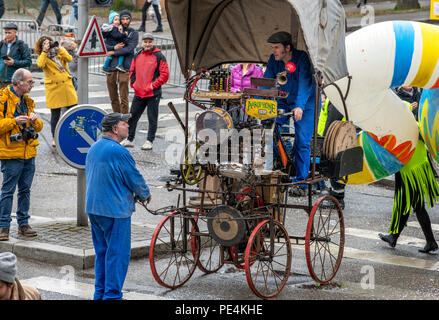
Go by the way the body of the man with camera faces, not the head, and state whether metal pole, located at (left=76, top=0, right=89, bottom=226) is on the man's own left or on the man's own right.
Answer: on the man's own left

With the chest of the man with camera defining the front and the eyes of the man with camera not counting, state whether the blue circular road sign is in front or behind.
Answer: in front

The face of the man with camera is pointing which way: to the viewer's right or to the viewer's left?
to the viewer's right

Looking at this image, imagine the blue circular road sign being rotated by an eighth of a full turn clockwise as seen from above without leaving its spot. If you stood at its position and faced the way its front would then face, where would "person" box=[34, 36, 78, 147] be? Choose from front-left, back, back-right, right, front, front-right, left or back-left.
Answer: back-right

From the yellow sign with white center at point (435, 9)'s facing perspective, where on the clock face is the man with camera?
The man with camera is roughly at 1 o'clock from the yellow sign with white center.

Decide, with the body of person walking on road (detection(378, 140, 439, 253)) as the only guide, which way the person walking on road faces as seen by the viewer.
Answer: to the viewer's left

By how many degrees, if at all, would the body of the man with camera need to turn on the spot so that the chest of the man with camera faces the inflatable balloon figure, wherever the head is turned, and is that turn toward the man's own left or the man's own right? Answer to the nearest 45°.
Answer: approximately 45° to the man's own left

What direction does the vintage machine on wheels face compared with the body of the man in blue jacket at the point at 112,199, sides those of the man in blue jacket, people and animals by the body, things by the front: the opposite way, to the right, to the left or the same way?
the opposite way

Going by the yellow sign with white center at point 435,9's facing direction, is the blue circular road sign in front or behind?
in front

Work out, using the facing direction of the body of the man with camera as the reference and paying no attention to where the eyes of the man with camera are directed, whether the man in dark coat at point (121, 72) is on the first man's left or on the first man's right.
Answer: on the first man's left

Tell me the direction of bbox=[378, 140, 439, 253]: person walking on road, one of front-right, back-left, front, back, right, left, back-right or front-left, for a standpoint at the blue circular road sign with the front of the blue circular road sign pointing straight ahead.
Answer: left

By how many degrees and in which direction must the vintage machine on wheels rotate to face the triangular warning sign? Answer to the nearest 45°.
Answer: approximately 90° to its right

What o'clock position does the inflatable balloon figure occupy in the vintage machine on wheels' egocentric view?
The inflatable balloon figure is roughly at 6 o'clock from the vintage machine on wheels.

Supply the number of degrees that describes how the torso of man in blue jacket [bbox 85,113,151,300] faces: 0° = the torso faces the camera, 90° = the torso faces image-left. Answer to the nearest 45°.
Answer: approximately 225°
